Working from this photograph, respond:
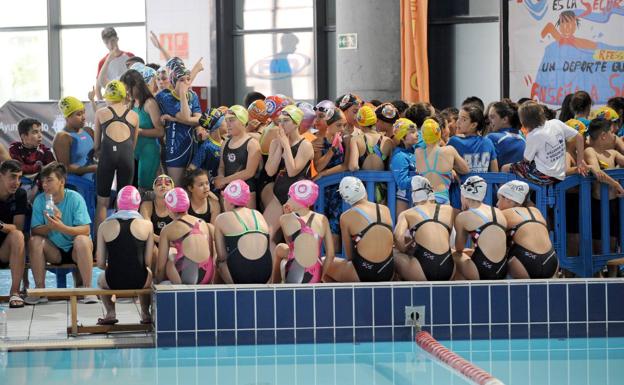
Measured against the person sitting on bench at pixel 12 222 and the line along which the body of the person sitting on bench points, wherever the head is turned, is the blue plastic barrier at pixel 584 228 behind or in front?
in front

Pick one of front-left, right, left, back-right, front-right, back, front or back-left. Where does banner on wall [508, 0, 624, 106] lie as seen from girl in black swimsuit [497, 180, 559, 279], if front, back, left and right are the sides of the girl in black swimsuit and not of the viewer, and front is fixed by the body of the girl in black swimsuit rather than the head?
front-right

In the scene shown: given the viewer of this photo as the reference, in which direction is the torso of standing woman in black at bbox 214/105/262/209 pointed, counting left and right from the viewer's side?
facing the viewer and to the left of the viewer

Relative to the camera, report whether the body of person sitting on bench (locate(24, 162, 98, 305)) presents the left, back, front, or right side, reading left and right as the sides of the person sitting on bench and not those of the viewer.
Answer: front

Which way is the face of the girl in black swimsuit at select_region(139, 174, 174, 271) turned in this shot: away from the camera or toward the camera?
toward the camera

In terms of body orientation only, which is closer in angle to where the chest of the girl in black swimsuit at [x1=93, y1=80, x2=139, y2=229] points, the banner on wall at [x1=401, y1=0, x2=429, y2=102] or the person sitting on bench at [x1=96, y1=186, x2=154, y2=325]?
the banner on wall

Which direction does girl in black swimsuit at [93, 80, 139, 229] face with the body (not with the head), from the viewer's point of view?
away from the camera

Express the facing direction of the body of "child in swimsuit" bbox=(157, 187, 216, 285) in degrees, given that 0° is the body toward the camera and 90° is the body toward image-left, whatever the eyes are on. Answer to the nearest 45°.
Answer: approximately 135°

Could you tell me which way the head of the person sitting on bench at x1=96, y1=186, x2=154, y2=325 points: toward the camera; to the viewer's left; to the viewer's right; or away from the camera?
away from the camera

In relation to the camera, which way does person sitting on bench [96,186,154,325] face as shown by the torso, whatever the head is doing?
away from the camera

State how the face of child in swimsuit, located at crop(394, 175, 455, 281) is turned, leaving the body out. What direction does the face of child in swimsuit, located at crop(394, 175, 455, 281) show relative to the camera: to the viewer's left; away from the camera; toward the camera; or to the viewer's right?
away from the camera

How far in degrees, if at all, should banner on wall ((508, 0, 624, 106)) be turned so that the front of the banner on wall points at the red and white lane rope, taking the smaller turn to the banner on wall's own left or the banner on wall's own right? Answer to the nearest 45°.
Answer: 0° — it already faces it

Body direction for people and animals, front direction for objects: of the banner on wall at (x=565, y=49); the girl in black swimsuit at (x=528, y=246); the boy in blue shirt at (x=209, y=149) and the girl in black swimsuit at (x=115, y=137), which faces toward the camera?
the banner on wall

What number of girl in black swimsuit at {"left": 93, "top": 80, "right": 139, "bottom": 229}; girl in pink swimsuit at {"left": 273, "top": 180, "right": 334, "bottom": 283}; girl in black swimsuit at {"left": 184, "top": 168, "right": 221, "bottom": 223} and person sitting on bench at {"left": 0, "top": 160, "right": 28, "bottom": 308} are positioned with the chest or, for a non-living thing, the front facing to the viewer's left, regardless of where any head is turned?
0

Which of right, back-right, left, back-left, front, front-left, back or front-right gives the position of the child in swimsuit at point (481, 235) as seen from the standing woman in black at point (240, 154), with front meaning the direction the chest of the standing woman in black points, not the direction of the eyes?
left

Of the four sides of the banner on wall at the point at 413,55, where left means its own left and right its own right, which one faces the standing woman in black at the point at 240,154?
front
